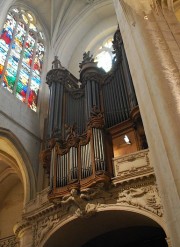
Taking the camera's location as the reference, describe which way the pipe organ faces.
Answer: facing the viewer and to the left of the viewer

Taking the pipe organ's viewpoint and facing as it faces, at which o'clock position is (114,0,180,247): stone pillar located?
The stone pillar is roughly at 10 o'clock from the pipe organ.
